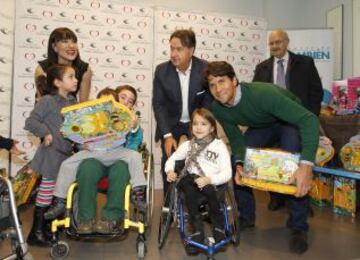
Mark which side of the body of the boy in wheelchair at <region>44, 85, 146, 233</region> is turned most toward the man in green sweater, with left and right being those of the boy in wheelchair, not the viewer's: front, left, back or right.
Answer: left

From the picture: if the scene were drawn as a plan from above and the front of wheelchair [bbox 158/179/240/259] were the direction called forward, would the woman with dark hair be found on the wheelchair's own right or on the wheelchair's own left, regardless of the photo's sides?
on the wheelchair's own right

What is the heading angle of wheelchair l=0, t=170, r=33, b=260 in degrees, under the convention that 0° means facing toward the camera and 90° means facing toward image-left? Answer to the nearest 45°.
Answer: approximately 315°

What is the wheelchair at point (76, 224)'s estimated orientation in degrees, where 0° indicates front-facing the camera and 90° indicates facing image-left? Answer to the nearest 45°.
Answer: approximately 0°

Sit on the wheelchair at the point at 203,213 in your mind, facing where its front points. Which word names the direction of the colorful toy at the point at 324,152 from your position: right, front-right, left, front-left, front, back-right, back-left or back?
back-left

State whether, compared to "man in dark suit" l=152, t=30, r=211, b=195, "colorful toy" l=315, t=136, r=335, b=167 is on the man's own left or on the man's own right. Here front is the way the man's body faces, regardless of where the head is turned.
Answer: on the man's own left
